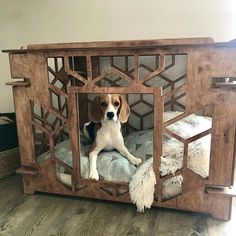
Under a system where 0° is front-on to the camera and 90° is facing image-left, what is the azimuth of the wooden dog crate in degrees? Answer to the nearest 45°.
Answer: approximately 0°
